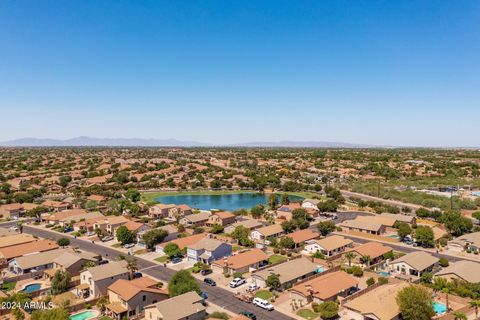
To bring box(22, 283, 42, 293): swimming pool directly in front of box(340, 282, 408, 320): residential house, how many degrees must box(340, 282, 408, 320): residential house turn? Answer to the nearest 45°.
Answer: approximately 45° to its right

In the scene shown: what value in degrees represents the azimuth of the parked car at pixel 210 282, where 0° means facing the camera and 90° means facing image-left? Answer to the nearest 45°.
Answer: approximately 315°

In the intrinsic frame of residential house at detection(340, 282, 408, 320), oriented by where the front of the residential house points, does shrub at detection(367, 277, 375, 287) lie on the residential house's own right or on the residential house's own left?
on the residential house's own right

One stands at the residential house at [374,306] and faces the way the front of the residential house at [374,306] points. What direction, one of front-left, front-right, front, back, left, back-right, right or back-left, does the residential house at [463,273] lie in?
back

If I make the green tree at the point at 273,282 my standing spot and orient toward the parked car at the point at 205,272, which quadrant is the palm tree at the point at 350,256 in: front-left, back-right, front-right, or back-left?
back-right

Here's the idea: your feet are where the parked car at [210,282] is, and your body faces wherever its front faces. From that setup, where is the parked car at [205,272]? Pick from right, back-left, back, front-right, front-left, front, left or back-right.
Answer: back-left

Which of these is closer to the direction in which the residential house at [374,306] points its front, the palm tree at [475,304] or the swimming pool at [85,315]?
the swimming pool

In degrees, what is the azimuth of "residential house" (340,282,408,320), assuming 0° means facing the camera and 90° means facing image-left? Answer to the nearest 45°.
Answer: approximately 45°

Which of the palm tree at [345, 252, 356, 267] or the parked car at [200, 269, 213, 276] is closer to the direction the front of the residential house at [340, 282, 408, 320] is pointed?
the parked car

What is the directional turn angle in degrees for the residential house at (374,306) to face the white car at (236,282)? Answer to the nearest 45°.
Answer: approximately 45° to its right
